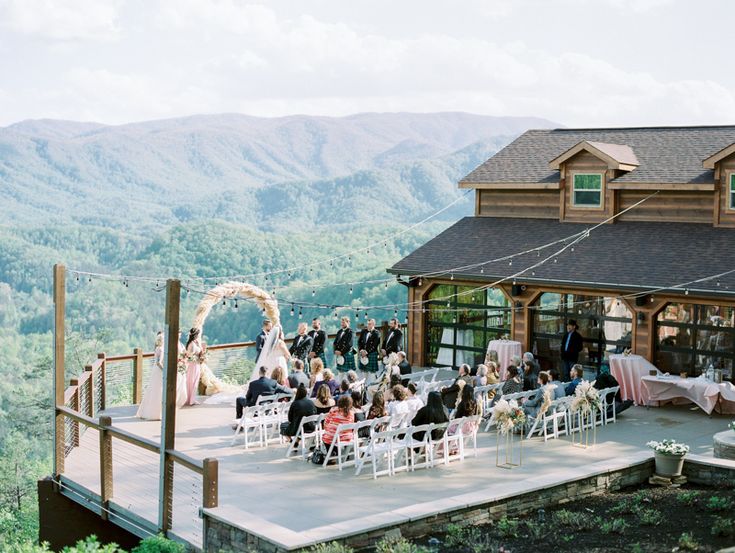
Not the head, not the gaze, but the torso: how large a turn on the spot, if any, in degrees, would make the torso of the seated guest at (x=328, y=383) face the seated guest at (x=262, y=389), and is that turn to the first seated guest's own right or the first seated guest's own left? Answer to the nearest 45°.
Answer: approximately 45° to the first seated guest's own left

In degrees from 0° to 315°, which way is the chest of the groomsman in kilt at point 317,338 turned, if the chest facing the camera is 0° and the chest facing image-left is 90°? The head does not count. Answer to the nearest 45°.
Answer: approximately 45°

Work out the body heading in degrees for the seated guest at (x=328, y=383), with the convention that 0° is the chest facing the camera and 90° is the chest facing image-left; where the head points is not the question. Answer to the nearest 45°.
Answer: approximately 135°

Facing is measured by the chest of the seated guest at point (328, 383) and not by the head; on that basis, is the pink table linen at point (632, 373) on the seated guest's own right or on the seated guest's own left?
on the seated guest's own right

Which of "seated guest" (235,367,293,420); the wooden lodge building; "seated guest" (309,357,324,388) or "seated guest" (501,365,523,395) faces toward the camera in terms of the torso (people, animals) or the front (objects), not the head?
the wooden lodge building

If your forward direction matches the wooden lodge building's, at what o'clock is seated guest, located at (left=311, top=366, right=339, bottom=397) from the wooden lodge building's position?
The seated guest is roughly at 1 o'clock from the wooden lodge building.

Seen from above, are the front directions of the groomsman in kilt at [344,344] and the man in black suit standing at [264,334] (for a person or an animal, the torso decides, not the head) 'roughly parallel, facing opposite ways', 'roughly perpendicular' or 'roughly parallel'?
roughly perpendicular

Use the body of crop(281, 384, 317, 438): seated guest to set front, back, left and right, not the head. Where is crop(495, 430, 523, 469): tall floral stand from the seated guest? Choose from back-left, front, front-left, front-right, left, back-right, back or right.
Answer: back-right

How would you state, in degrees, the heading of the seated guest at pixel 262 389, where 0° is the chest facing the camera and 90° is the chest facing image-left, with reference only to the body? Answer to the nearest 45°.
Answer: approximately 135°

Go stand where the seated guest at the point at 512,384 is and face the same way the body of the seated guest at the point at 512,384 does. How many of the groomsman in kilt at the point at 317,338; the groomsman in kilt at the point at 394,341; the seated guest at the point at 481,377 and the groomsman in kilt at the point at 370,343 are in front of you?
4

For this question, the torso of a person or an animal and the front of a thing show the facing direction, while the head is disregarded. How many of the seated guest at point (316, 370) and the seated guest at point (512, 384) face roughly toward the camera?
0
